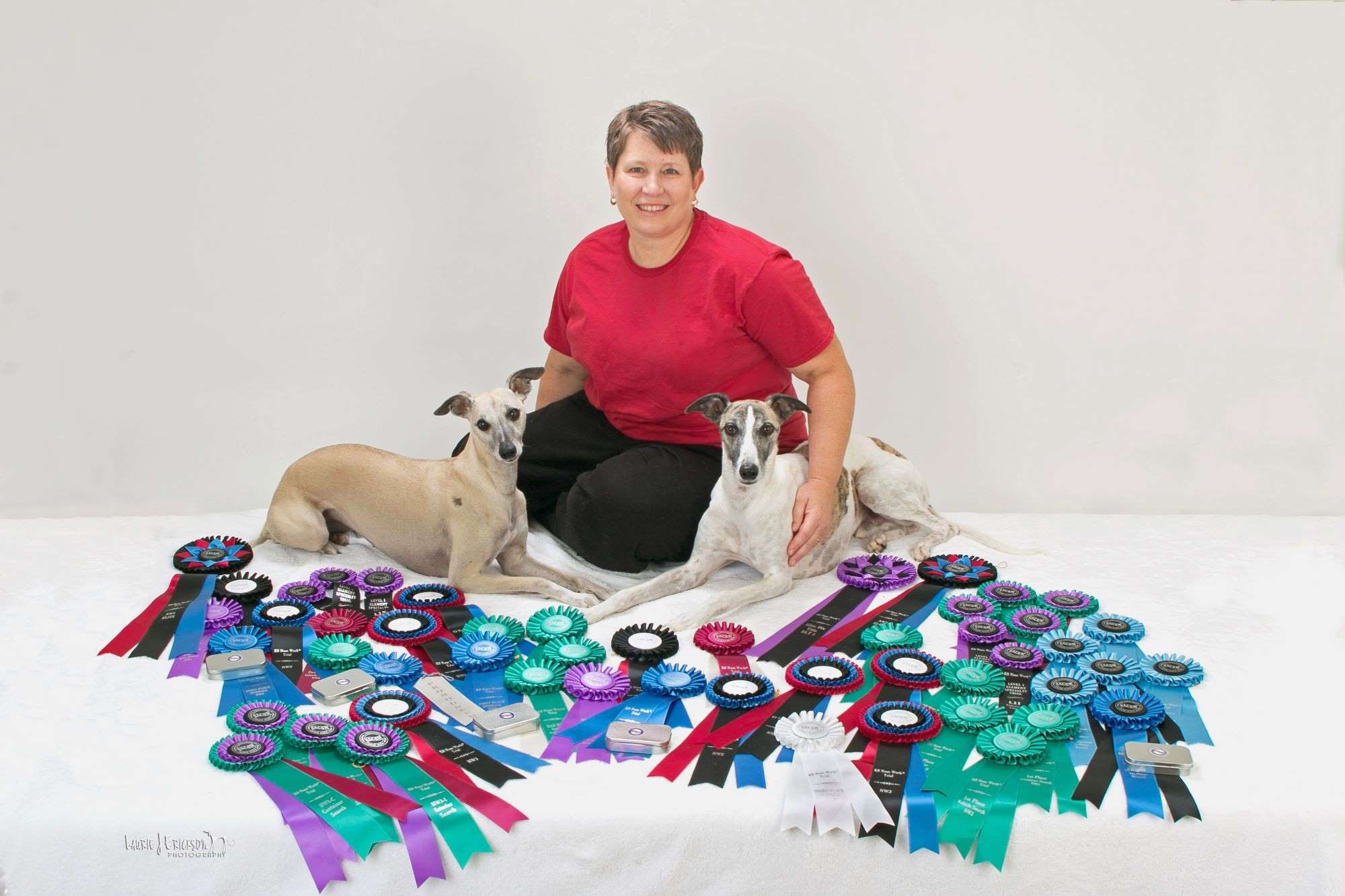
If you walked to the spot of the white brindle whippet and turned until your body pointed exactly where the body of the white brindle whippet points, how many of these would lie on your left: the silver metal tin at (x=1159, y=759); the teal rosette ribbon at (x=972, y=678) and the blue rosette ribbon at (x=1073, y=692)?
3

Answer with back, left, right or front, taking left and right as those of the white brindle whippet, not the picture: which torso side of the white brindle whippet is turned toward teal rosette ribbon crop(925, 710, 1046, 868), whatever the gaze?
left

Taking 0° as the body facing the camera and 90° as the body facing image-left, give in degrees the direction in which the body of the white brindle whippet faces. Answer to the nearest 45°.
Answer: approximately 45°

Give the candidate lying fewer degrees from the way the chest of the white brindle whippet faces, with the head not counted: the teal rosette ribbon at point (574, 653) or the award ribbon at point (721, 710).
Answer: the teal rosette ribbon

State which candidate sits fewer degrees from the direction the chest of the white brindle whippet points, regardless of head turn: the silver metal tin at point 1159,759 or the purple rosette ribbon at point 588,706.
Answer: the purple rosette ribbon

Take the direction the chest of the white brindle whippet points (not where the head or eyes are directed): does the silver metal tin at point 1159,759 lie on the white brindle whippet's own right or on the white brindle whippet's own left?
on the white brindle whippet's own left

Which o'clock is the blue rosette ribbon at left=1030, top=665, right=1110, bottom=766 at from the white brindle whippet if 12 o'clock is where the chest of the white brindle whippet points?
The blue rosette ribbon is roughly at 9 o'clock from the white brindle whippet.

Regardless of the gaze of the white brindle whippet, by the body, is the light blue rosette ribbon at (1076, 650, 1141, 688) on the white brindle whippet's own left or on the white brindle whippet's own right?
on the white brindle whippet's own left

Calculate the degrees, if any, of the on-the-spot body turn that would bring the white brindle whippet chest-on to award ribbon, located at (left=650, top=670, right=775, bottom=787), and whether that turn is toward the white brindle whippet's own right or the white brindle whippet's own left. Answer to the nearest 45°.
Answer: approximately 45° to the white brindle whippet's own left

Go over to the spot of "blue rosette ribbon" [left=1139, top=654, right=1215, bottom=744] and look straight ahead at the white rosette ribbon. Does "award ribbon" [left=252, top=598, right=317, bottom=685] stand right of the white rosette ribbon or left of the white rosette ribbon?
right

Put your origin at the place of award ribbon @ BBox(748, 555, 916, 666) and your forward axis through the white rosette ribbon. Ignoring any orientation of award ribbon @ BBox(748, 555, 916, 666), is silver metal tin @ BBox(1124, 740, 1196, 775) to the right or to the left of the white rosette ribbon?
left

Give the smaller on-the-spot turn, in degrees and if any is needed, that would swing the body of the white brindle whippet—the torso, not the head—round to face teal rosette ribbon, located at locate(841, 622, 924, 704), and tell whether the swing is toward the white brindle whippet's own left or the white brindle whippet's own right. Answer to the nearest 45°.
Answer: approximately 90° to the white brindle whippet's own left

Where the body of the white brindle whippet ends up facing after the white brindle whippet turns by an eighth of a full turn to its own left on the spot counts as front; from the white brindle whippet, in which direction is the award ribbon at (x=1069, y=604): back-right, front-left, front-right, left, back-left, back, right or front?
left
